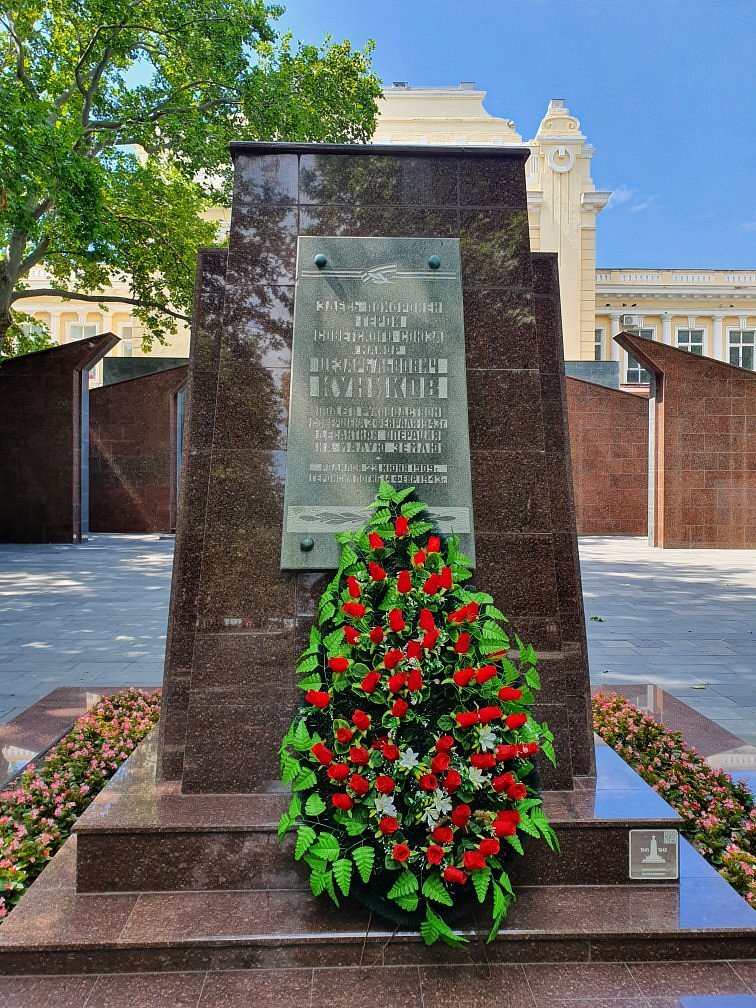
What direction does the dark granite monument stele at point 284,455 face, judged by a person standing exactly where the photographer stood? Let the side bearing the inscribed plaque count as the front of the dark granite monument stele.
facing the viewer

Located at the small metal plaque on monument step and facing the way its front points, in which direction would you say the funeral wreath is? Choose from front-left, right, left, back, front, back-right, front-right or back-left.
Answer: front-right

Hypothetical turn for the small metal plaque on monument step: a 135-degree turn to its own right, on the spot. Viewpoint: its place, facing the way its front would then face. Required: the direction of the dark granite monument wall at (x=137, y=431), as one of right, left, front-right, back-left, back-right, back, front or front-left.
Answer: front

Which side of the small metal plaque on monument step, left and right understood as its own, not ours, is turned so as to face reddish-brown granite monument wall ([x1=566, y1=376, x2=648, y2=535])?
back

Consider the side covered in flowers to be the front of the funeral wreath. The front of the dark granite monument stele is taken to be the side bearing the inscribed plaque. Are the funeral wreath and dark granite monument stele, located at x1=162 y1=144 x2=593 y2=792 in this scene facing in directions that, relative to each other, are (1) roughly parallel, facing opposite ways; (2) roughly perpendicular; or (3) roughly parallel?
roughly parallel

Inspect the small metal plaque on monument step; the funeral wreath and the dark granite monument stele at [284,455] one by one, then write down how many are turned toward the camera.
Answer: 3

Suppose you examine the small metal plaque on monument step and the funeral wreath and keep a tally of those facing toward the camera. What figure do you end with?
2

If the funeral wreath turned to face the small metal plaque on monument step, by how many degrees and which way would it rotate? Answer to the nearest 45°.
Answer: approximately 90° to its left

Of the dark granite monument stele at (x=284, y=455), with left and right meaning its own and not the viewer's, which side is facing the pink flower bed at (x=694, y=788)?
left

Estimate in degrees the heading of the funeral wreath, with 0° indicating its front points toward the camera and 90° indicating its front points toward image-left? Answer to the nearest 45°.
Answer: approximately 0°

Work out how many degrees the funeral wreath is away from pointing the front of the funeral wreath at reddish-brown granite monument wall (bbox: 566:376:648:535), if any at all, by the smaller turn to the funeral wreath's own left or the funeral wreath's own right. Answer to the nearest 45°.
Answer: approximately 180°

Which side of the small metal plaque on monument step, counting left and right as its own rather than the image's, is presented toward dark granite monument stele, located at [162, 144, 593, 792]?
right
